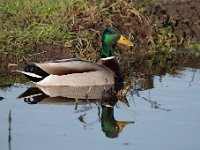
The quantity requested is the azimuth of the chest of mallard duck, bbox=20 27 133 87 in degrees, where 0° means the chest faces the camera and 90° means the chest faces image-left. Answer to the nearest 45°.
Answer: approximately 270°
